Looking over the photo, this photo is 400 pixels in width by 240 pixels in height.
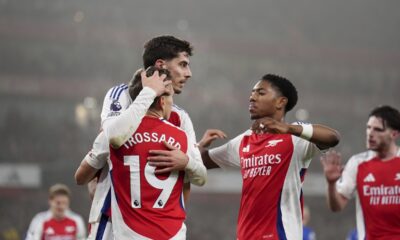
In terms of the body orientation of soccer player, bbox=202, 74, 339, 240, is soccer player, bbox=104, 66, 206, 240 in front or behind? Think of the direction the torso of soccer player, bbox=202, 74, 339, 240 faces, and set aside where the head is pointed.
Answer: in front

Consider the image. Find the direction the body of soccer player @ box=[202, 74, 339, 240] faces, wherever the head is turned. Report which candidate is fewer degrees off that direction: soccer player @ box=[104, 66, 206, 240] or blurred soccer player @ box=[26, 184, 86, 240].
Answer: the soccer player

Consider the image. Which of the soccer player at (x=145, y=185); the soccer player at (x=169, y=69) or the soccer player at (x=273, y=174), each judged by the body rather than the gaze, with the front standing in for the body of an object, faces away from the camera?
the soccer player at (x=145, y=185)

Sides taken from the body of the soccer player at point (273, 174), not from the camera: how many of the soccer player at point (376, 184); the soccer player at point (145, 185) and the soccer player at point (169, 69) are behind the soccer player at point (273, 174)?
1

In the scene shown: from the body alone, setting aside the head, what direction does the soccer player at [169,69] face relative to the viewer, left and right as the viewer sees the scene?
facing the viewer and to the right of the viewer

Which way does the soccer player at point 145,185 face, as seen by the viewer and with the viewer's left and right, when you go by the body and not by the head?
facing away from the viewer

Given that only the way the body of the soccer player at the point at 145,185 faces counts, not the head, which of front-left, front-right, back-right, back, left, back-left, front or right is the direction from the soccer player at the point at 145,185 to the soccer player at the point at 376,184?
front-right

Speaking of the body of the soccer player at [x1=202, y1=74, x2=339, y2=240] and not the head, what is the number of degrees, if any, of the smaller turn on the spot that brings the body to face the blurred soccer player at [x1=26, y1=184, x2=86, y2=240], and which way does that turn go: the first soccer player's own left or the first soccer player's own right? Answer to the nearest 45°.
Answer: approximately 90° to the first soccer player's own right

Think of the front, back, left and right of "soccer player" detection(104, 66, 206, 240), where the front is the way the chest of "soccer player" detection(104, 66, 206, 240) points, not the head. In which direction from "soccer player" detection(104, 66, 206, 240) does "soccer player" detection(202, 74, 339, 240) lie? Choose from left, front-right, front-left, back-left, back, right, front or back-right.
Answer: front-right

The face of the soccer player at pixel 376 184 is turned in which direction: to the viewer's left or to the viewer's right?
to the viewer's left

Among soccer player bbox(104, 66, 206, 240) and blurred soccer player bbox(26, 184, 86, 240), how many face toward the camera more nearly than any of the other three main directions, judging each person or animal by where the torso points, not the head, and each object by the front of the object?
1

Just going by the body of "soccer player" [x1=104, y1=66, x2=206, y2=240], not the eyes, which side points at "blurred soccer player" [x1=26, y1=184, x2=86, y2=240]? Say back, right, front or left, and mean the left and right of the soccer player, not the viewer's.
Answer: front

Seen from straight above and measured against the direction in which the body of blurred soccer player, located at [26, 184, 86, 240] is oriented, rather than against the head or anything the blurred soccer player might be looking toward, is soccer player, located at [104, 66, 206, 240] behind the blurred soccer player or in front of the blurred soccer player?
in front
